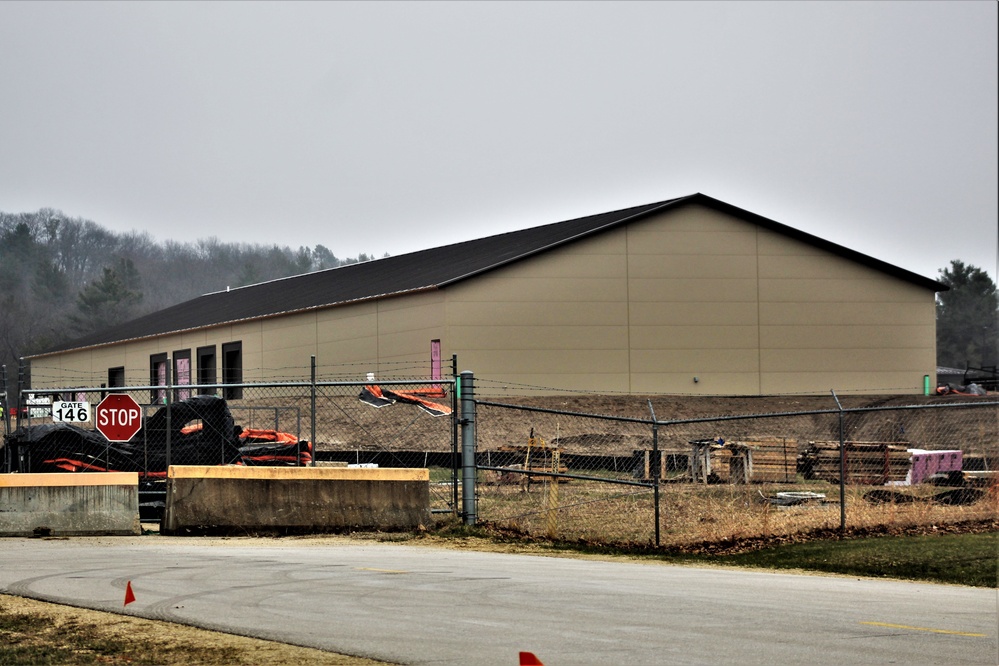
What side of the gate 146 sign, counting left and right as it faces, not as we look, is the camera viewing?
front

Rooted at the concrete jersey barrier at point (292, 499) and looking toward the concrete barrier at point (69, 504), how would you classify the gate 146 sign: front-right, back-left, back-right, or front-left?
front-right

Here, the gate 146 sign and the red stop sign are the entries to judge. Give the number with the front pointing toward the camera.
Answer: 2

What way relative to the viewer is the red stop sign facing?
toward the camera

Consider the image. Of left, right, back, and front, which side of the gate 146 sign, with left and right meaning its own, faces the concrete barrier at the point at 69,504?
front

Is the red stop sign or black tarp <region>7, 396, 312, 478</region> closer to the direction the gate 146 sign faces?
the red stop sign

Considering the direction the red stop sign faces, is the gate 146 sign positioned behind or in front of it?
behind

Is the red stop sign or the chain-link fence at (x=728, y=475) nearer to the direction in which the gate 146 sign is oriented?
the red stop sign
